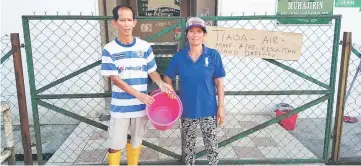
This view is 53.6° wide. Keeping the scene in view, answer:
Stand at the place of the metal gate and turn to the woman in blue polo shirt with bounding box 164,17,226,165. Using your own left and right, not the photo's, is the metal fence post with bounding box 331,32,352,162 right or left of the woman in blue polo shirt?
left

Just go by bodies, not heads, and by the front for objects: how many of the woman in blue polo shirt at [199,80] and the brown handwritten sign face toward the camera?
2

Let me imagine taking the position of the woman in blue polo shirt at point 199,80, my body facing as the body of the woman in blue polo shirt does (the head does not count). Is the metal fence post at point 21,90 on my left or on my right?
on my right

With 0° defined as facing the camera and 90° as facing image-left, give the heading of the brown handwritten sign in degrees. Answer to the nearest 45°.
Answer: approximately 0°

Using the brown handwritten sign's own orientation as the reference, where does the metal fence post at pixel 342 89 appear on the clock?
The metal fence post is roughly at 8 o'clock from the brown handwritten sign.

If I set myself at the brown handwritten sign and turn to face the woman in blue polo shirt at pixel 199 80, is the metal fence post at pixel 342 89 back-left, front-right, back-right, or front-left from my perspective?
back-left

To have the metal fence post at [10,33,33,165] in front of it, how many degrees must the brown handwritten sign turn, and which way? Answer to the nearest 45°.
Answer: approximately 90° to its right

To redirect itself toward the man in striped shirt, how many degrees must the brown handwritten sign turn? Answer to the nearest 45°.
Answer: approximately 45° to its right

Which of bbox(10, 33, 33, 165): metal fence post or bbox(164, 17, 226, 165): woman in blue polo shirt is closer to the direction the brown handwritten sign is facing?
the woman in blue polo shirt

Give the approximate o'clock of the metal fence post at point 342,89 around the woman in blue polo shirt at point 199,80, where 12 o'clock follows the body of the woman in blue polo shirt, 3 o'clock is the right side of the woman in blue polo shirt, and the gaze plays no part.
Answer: The metal fence post is roughly at 8 o'clock from the woman in blue polo shirt.

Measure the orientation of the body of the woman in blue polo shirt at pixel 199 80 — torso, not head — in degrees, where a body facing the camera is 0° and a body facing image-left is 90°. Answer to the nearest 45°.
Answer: approximately 0°
